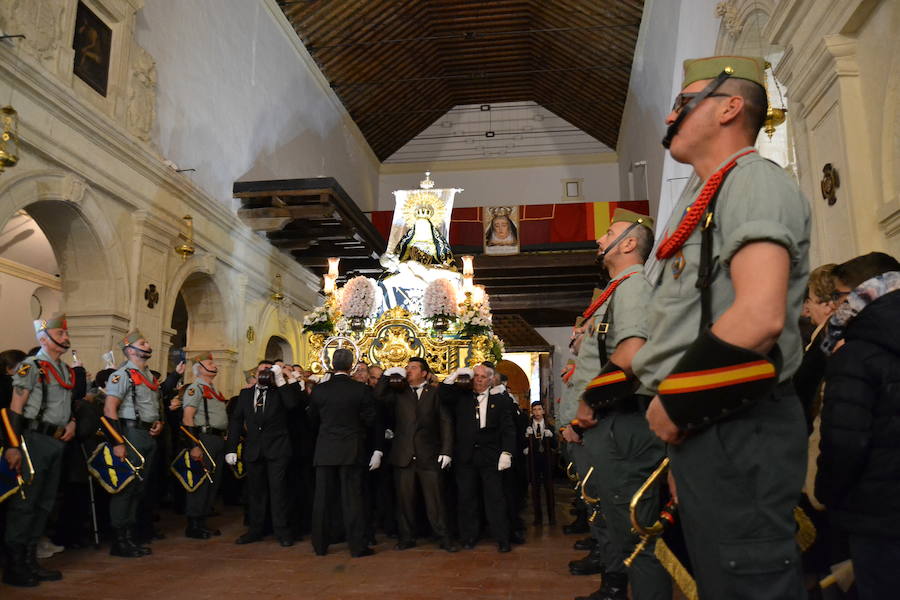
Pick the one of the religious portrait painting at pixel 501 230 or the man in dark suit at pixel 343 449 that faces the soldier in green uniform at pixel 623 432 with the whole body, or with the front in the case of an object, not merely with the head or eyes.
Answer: the religious portrait painting

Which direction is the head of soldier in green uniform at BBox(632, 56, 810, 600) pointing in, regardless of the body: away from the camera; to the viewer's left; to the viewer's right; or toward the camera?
to the viewer's left

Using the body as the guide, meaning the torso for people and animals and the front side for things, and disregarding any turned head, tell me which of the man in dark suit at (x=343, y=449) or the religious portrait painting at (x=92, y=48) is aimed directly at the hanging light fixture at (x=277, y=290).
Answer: the man in dark suit

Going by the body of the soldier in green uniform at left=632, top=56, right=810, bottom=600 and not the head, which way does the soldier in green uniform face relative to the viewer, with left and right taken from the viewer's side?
facing to the left of the viewer

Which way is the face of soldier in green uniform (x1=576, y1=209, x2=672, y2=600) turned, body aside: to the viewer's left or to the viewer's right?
to the viewer's left

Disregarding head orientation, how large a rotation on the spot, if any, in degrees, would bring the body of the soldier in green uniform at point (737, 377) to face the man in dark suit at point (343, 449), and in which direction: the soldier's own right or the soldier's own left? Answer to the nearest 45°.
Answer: approximately 45° to the soldier's own right

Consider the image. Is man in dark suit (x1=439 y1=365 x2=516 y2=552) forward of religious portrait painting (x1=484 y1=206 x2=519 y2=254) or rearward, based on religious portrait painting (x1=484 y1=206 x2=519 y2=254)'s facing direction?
forward

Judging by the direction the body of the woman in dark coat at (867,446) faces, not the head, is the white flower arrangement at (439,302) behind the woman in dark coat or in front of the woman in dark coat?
in front

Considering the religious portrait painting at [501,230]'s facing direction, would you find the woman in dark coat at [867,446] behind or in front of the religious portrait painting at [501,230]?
in front

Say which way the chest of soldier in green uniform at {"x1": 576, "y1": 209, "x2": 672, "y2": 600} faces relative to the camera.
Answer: to the viewer's left

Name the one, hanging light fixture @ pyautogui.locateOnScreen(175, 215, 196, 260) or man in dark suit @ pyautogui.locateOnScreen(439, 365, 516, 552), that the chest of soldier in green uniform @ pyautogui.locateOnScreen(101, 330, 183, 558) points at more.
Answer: the man in dark suit

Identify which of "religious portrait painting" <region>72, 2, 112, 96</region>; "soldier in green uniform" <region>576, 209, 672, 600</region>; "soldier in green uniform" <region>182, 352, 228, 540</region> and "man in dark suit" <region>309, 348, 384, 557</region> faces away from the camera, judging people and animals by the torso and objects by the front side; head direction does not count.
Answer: the man in dark suit

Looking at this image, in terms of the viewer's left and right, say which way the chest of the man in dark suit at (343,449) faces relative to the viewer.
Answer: facing away from the viewer
